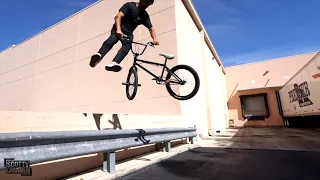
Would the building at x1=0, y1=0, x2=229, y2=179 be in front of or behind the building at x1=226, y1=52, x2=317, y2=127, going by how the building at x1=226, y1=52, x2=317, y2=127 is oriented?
in front

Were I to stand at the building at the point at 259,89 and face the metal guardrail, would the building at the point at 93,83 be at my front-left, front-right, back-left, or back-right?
front-right

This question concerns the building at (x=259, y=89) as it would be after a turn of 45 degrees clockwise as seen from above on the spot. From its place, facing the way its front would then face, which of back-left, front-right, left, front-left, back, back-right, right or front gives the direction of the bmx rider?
front-left

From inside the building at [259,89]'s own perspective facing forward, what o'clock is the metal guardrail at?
The metal guardrail is roughly at 12 o'clock from the building.

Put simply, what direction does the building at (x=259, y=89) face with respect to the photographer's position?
facing the viewer
